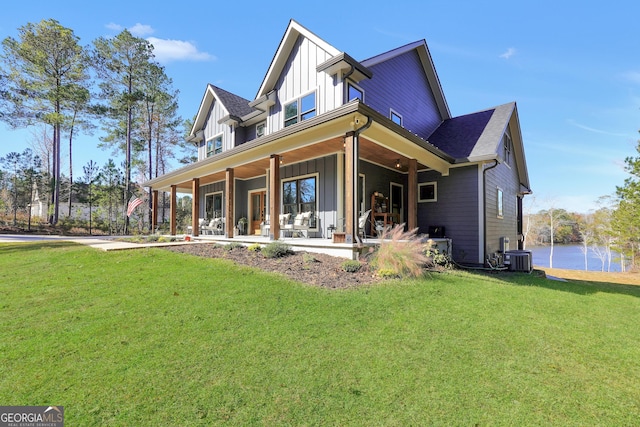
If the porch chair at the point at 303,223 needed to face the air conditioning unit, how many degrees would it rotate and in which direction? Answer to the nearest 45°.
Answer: approximately 135° to its left

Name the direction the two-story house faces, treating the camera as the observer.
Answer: facing the viewer and to the left of the viewer

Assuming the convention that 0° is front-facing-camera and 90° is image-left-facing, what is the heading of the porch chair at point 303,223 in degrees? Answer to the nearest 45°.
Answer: approximately 45°

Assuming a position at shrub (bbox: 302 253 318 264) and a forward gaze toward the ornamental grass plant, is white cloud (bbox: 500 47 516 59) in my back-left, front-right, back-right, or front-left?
front-left

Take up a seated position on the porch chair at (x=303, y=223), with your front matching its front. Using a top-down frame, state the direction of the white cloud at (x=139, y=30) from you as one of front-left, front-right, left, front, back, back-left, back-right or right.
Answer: right

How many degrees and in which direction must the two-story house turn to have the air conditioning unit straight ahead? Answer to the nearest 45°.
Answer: approximately 135° to its left

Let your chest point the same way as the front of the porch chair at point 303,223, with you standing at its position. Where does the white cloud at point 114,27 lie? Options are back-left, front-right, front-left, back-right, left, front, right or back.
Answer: right

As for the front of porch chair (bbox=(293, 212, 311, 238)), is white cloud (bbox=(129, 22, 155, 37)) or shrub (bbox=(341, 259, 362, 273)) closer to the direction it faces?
the shrub

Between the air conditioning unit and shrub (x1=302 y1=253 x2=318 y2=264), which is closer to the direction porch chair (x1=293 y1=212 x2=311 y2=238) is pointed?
the shrub

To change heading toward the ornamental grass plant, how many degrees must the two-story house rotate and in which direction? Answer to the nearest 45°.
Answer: approximately 45° to its left

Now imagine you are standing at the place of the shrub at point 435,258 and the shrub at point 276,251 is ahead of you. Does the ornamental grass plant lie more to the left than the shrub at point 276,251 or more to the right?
left

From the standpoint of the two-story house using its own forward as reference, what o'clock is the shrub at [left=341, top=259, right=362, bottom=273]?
The shrub is roughly at 11 o'clock from the two-story house.

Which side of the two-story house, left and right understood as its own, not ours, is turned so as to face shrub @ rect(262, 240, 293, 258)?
front
